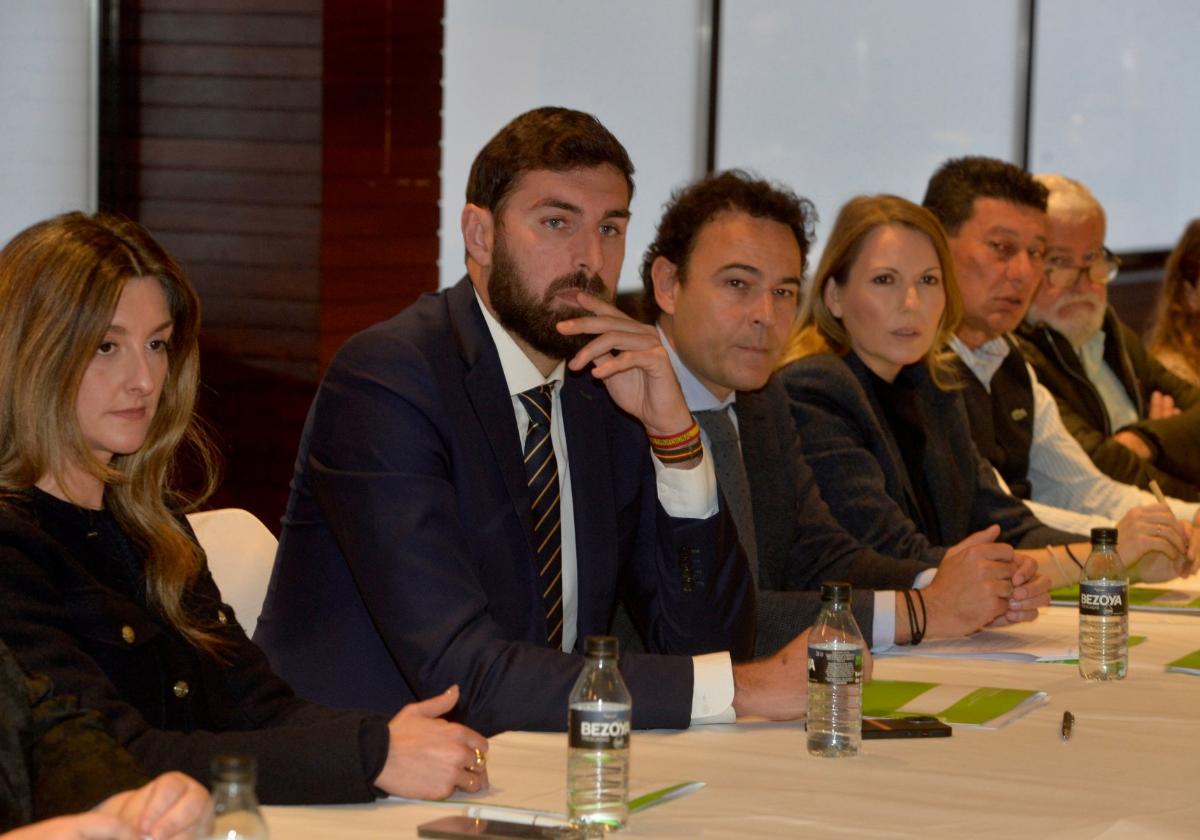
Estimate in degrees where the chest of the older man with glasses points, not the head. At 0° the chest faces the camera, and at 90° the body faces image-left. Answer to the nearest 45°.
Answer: approximately 315°

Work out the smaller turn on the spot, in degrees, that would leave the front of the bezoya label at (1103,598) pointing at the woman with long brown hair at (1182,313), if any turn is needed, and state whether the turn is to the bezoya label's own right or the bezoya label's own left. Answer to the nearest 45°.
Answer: approximately 180°

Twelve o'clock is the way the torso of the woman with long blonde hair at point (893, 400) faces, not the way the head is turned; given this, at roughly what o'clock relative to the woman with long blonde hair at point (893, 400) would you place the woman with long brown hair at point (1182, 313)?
the woman with long brown hair at point (1182, 313) is roughly at 8 o'clock from the woman with long blonde hair at point (893, 400).

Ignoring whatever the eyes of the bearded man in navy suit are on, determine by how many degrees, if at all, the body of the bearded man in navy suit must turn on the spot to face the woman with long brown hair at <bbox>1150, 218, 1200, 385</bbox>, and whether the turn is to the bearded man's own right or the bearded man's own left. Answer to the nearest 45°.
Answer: approximately 90° to the bearded man's own left

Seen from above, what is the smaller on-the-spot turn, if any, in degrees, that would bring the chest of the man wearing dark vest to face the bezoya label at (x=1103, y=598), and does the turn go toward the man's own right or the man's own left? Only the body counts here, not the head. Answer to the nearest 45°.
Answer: approximately 45° to the man's own right

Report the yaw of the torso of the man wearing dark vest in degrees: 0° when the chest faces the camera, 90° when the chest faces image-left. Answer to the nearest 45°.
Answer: approximately 315°

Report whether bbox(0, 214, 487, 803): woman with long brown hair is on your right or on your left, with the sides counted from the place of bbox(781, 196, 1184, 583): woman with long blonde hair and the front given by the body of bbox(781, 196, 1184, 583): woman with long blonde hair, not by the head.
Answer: on your right

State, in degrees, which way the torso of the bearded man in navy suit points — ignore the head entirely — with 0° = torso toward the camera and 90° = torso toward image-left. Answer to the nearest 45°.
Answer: approximately 315°

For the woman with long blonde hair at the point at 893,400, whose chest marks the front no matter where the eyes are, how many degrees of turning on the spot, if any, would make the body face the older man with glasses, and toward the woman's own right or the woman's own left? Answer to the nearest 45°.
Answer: approximately 135° to the woman's own left
